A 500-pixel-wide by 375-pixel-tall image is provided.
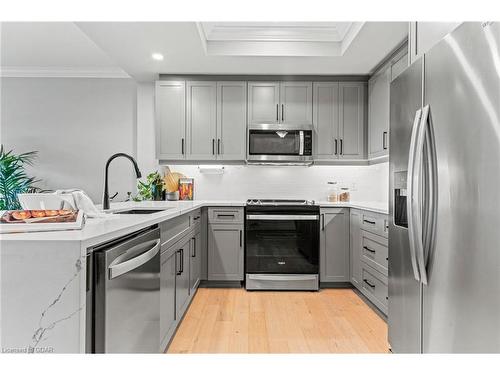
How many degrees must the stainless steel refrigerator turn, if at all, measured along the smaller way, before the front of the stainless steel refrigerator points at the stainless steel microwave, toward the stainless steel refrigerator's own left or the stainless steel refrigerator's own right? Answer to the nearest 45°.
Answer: approximately 90° to the stainless steel refrigerator's own right

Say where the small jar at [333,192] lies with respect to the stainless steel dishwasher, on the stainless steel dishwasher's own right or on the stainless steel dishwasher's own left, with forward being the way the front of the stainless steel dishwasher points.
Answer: on the stainless steel dishwasher's own left

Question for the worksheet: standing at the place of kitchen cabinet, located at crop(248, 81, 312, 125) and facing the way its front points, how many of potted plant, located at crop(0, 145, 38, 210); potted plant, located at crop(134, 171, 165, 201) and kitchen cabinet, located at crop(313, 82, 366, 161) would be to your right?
2

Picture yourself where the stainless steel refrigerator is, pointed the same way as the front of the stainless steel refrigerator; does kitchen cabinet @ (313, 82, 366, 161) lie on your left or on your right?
on your right

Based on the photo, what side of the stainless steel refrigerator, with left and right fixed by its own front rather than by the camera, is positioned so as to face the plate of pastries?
front

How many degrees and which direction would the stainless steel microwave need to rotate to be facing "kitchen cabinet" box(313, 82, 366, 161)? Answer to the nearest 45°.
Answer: approximately 90° to its left

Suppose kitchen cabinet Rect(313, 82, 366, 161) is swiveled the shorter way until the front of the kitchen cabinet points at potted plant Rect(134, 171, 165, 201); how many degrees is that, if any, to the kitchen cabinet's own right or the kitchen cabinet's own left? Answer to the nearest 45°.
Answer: approximately 90° to the kitchen cabinet's own right

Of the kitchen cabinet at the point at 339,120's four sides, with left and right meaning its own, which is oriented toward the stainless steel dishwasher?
front

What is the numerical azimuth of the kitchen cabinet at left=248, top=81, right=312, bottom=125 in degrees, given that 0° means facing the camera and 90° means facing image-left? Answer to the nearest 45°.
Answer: approximately 0°

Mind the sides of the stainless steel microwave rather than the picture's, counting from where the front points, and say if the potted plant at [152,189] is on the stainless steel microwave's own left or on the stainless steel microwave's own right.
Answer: on the stainless steel microwave's own right

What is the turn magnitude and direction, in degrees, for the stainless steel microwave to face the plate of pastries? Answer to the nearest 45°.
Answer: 0° — it already faces it
